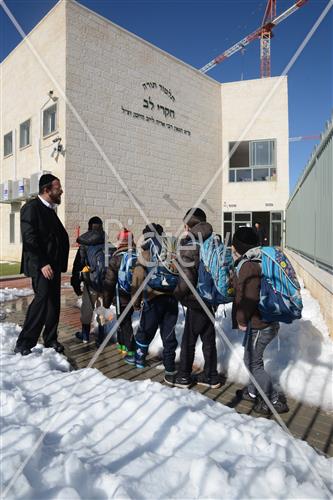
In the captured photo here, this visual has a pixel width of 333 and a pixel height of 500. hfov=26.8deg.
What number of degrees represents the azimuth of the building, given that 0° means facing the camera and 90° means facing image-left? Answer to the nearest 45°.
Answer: approximately 315°

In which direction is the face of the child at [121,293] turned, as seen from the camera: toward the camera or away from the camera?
away from the camera

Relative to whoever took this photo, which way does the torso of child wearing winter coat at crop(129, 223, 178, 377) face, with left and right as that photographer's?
facing away from the viewer and to the left of the viewer

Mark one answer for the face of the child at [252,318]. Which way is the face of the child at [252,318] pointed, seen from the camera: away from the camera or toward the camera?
away from the camera

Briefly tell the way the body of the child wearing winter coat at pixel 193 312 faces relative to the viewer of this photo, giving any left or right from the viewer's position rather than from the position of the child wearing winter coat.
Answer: facing away from the viewer and to the left of the viewer

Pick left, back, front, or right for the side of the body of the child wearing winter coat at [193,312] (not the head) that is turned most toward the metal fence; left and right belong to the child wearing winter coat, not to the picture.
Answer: right

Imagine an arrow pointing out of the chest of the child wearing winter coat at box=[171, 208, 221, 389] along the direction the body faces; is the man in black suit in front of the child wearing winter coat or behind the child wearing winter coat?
in front
